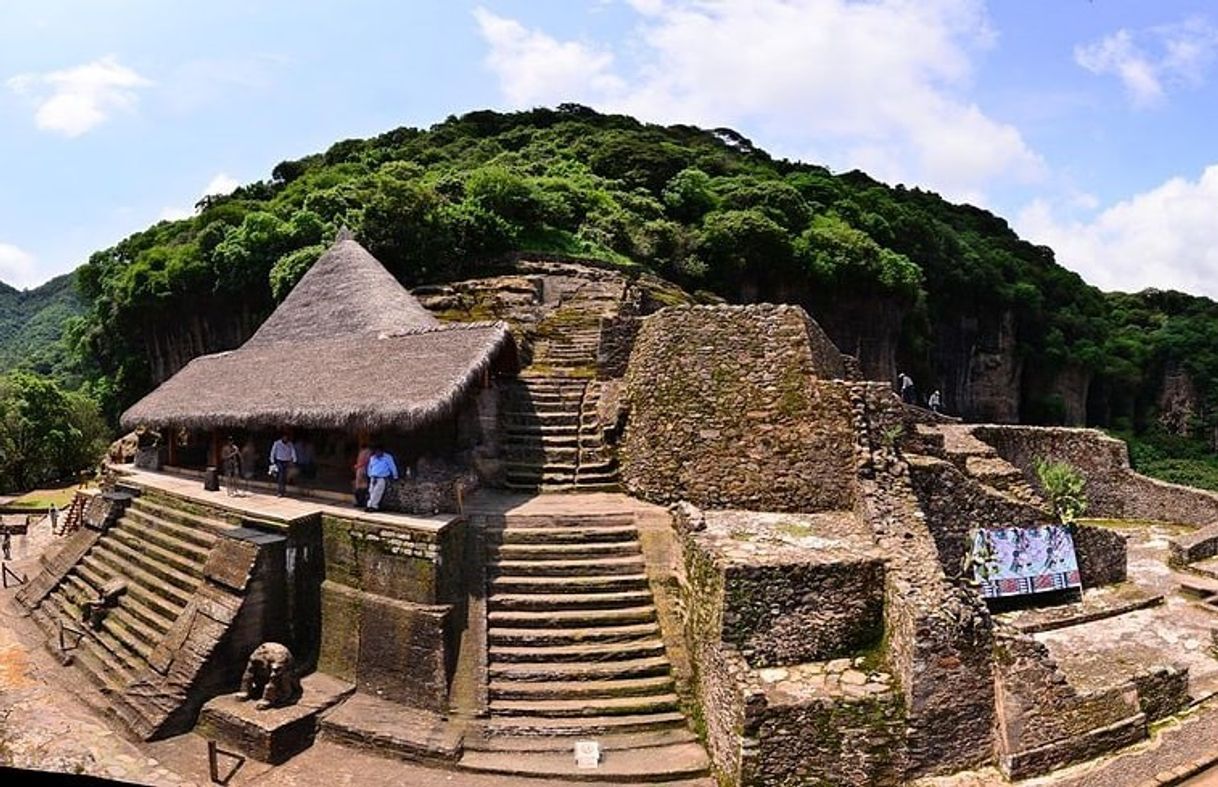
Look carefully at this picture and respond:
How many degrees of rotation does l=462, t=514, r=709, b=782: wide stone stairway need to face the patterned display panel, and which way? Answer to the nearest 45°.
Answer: approximately 135° to its left

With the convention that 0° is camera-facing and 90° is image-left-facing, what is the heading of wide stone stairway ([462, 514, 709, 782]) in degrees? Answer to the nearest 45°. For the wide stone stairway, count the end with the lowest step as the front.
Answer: approximately 0°

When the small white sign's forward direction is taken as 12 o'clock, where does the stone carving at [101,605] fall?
The stone carving is roughly at 4 o'clock from the small white sign.

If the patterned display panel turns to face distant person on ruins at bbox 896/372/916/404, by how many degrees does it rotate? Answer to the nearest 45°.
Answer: approximately 180°

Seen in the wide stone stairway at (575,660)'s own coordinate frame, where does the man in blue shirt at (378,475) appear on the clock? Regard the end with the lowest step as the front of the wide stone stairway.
The man in blue shirt is roughly at 4 o'clock from the wide stone stairway.

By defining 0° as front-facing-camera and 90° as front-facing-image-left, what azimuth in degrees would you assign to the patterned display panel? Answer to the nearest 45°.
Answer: approximately 0°

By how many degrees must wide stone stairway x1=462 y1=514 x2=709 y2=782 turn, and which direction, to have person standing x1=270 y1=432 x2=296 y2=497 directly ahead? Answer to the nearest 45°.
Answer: approximately 135° to its right

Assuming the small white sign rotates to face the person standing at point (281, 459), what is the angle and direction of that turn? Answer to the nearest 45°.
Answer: approximately 135° to its right
